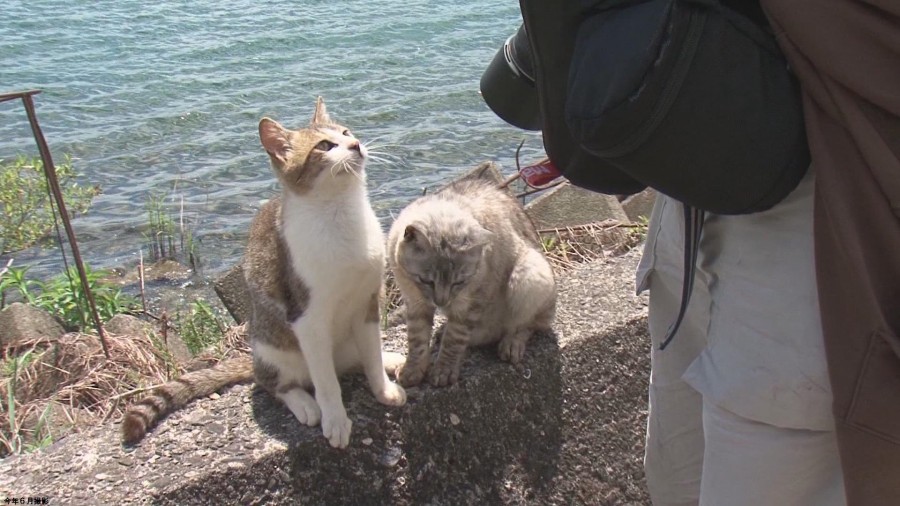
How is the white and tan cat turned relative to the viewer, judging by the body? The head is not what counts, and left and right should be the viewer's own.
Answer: facing the viewer and to the right of the viewer

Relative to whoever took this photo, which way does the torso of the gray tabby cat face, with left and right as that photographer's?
facing the viewer and to the left of the viewer

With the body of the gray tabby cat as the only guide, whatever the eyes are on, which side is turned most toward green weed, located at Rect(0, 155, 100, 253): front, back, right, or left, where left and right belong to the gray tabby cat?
right

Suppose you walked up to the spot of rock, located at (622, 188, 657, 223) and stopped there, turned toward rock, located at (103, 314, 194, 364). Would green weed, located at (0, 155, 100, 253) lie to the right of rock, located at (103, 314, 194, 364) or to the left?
right

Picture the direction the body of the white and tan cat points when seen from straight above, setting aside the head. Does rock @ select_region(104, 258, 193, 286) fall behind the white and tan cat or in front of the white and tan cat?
behind

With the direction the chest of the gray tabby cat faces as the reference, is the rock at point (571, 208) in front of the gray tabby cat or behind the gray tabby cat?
behind

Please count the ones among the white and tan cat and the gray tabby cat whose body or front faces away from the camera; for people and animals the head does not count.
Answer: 0

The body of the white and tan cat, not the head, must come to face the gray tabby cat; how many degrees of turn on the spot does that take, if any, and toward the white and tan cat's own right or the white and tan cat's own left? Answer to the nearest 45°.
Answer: approximately 45° to the white and tan cat's own left

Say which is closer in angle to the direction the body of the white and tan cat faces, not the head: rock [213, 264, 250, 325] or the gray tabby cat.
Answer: the gray tabby cat
